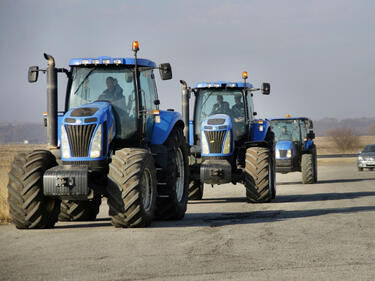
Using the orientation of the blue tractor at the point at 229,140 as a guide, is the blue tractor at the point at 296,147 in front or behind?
behind

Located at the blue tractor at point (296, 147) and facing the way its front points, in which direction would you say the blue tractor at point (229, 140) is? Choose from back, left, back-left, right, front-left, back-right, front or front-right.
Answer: front-left

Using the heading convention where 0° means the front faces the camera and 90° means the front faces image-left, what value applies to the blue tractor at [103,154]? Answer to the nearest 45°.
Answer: approximately 45°

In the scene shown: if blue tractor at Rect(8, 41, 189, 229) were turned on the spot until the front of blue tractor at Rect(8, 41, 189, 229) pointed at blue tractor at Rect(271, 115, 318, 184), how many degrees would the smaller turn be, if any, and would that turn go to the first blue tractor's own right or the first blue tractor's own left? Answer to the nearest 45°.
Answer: approximately 180°

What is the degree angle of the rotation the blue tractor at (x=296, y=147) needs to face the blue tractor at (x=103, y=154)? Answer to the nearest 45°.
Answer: approximately 45° to its left

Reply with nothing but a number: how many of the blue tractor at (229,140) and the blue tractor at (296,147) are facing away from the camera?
0
